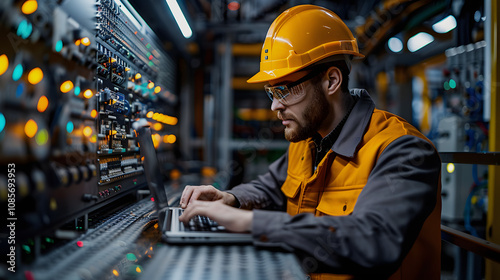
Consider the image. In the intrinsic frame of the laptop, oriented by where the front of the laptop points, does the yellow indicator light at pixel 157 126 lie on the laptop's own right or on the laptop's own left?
on the laptop's own left

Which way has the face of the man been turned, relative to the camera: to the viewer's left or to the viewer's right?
to the viewer's left

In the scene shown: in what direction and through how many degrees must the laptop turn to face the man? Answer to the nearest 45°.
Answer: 0° — it already faces them

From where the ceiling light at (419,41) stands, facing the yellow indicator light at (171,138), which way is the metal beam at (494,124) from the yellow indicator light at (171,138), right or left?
left

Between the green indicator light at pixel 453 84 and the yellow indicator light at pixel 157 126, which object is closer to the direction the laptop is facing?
the green indicator light

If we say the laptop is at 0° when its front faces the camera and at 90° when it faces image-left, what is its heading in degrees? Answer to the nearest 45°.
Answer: approximately 270°

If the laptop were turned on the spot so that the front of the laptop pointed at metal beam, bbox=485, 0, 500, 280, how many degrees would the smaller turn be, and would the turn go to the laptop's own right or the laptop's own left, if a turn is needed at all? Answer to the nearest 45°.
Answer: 0° — it already faces it

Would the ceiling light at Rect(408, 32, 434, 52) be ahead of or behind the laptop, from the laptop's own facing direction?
ahead

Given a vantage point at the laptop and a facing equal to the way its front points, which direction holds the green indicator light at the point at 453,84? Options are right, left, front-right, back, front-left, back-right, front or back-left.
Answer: front-left
